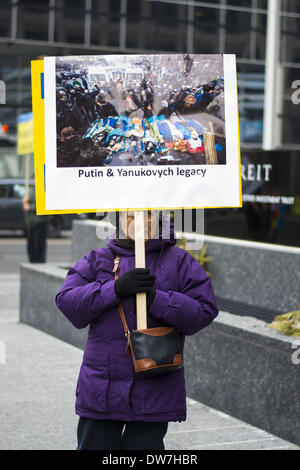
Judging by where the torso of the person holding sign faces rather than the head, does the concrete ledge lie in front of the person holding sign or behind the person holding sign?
behind

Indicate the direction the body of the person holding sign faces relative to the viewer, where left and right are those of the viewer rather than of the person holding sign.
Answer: facing the viewer
